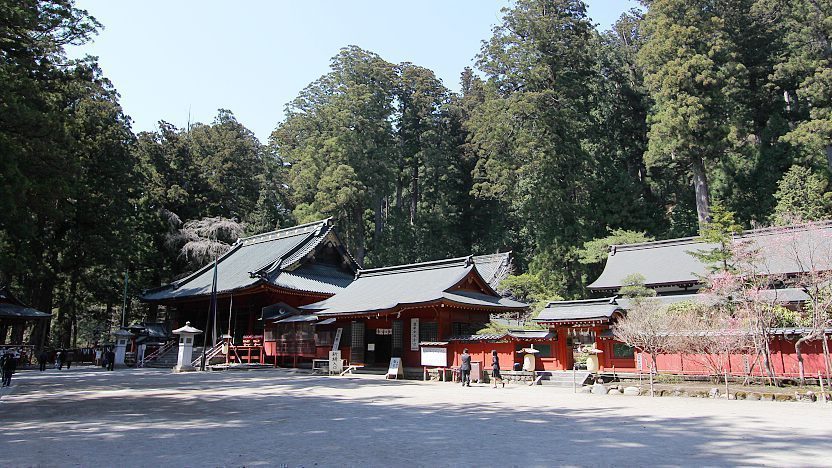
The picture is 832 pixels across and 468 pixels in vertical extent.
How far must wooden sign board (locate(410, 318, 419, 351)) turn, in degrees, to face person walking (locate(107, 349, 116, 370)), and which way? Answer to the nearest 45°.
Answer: approximately 90° to its right

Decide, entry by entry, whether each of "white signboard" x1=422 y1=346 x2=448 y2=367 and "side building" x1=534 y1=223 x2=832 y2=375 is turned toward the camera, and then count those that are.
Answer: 2

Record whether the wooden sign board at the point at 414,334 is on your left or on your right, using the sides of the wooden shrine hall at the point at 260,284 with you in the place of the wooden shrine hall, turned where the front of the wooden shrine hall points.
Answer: on your left

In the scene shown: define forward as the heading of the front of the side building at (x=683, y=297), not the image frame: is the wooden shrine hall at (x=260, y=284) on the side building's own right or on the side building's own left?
on the side building's own right

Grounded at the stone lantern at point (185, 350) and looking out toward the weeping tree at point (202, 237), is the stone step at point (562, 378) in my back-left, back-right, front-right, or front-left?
back-right

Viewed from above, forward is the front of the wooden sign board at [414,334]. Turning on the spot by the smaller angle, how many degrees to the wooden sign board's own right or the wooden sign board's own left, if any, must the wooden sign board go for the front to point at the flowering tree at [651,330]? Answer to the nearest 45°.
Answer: approximately 45° to the wooden sign board's own left

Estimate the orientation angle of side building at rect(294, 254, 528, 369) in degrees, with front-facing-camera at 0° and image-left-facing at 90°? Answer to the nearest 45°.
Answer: approximately 45°

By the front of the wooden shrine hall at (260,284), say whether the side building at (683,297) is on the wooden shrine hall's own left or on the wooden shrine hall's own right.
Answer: on the wooden shrine hall's own left

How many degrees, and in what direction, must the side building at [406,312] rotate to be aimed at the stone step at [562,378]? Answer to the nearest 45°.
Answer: approximately 90° to its left

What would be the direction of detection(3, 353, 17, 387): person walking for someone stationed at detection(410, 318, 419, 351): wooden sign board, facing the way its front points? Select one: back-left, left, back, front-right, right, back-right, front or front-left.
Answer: front-right

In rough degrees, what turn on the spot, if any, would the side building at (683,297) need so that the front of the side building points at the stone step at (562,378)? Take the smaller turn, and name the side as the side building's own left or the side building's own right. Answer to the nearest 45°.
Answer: approximately 45° to the side building's own right
